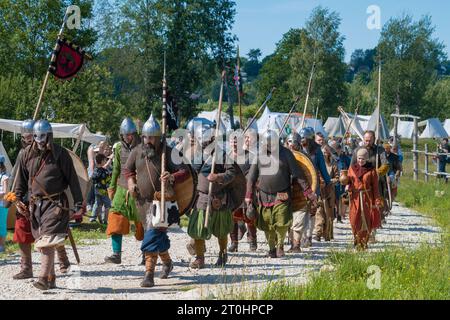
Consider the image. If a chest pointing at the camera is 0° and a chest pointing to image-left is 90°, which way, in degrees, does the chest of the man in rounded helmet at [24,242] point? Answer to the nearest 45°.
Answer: approximately 45°

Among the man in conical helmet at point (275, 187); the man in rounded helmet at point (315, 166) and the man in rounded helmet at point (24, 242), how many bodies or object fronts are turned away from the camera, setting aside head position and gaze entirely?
0

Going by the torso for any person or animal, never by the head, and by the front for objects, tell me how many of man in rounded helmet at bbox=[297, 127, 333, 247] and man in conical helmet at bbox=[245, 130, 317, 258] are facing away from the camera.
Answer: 0

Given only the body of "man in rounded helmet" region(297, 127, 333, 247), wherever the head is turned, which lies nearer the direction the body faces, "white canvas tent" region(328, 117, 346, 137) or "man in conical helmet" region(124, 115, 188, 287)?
the man in conical helmet

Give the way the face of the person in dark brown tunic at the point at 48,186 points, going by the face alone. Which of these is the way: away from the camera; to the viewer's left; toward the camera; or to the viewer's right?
toward the camera

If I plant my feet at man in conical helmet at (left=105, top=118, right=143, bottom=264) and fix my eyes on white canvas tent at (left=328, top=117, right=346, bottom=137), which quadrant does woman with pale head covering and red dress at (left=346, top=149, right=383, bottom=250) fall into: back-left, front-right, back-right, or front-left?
front-right

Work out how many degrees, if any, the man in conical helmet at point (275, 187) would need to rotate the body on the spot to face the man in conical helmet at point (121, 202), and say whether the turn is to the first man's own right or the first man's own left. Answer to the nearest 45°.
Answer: approximately 45° to the first man's own right

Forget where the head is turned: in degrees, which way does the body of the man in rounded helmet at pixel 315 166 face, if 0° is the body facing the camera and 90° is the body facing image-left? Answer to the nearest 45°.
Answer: approximately 45°

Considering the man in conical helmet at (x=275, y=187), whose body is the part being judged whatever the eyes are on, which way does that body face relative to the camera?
toward the camera
